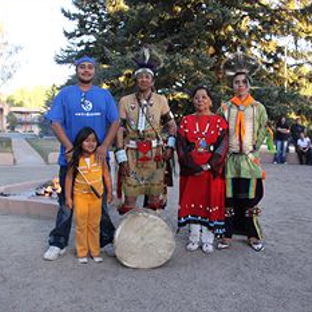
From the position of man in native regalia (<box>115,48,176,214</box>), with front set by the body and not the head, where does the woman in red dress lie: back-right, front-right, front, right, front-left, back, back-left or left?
left

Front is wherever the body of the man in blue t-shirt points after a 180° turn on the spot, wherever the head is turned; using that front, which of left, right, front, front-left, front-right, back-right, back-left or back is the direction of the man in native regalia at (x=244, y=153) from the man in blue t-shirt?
right

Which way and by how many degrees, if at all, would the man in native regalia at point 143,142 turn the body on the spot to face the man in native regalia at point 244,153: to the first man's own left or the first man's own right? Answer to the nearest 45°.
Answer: approximately 90° to the first man's own left

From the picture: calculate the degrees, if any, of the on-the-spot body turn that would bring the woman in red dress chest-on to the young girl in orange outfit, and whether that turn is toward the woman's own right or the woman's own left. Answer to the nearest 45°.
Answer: approximately 90° to the woman's own right

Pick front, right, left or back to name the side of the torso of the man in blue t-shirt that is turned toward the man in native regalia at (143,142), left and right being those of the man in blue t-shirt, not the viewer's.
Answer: left

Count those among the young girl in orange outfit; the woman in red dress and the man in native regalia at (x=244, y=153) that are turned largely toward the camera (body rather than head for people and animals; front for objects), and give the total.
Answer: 3

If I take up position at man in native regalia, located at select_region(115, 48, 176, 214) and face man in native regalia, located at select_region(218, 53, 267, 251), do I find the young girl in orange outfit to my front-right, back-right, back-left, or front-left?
back-right

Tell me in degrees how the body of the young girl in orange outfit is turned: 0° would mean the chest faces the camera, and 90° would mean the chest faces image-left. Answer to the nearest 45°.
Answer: approximately 0°

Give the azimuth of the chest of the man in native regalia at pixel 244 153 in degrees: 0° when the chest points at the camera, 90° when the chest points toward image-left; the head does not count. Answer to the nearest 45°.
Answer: approximately 0°
